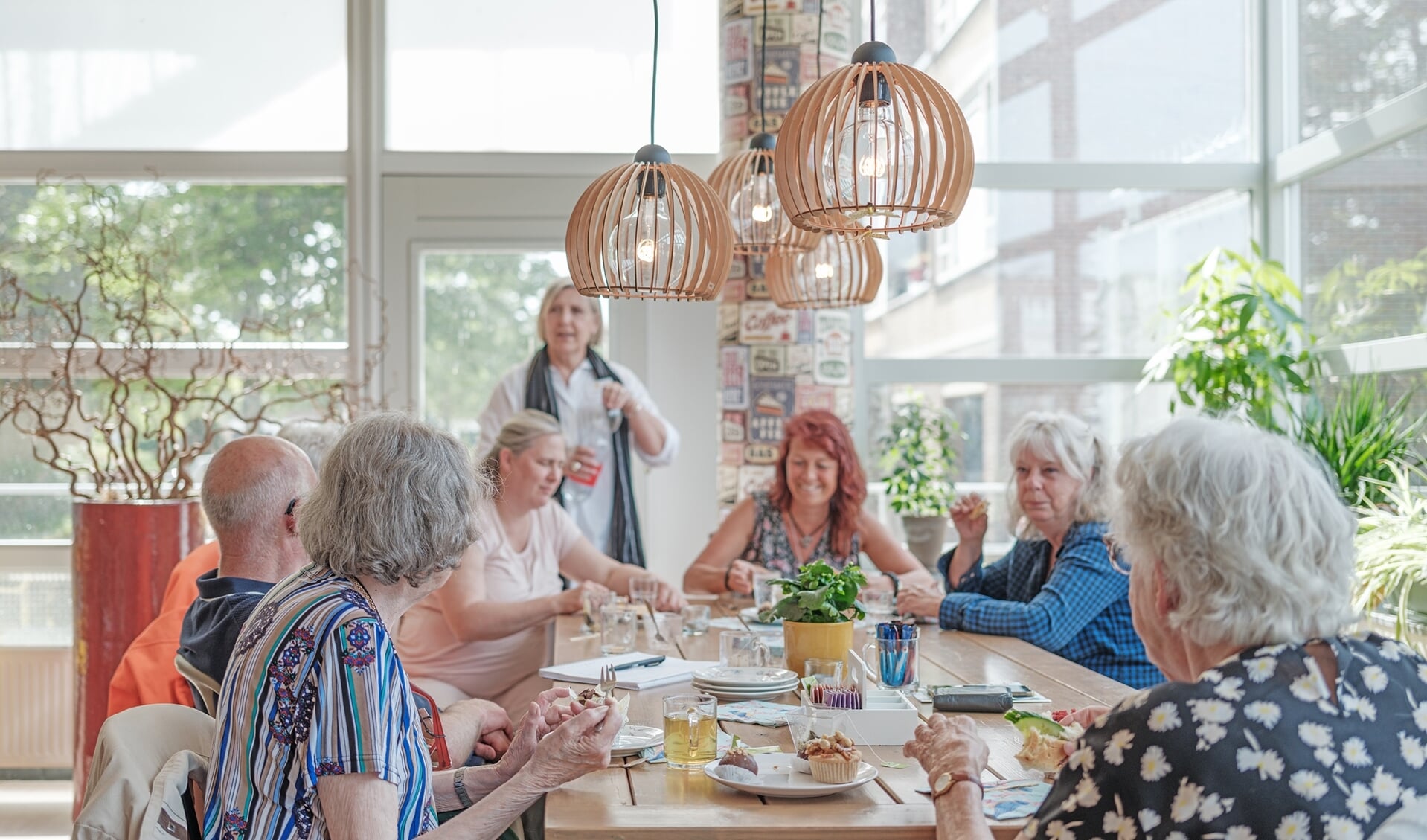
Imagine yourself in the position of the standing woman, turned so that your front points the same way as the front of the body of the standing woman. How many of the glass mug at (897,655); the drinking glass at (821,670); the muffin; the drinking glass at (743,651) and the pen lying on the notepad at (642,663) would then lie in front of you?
5

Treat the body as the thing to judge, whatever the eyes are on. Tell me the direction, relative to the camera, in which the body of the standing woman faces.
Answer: toward the camera

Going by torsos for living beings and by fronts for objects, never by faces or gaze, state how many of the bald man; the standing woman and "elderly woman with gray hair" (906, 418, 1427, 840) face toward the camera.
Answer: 1

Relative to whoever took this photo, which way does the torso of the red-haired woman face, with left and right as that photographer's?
facing the viewer

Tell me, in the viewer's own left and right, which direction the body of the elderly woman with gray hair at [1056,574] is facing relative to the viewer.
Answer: facing the viewer and to the left of the viewer

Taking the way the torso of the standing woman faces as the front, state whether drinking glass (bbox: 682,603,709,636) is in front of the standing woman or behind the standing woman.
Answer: in front

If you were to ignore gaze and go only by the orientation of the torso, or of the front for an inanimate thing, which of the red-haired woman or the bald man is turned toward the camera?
the red-haired woman

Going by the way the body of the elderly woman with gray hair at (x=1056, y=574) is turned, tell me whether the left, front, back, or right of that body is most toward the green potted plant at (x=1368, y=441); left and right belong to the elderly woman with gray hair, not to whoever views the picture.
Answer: back

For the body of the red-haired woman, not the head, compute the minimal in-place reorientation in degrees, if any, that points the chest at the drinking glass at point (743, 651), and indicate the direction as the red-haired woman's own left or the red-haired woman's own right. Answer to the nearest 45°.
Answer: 0° — they already face it

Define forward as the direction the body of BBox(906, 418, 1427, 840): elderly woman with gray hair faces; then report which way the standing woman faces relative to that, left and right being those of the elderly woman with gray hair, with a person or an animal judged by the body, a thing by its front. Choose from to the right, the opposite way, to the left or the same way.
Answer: the opposite way

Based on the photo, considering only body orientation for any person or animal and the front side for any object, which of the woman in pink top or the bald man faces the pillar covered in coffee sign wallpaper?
the bald man

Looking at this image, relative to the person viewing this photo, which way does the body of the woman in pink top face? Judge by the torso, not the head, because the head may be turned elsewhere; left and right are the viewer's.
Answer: facing the viewer and to the right of the viewer

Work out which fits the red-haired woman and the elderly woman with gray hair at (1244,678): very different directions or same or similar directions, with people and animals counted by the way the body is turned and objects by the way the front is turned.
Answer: very different directions

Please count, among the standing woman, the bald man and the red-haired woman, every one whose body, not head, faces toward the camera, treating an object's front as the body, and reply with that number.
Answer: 2

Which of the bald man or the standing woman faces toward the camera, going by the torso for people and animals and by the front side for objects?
the standing woman

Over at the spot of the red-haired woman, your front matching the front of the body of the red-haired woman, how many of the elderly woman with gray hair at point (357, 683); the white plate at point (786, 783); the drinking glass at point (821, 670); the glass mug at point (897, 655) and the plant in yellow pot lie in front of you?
5

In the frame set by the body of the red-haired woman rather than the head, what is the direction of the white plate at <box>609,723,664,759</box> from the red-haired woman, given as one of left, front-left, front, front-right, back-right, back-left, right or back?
front

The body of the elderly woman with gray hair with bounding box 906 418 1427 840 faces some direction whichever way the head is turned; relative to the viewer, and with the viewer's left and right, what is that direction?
facing away from the viewer and to the left of the viewer

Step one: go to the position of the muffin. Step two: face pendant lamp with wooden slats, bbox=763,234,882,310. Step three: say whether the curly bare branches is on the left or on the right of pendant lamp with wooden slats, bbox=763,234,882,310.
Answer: left

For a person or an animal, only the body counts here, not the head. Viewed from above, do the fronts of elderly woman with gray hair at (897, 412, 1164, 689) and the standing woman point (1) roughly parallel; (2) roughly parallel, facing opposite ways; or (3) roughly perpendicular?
roughly perpendicular

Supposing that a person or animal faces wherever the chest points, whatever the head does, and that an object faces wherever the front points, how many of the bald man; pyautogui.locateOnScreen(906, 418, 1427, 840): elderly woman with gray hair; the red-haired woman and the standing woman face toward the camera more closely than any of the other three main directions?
2

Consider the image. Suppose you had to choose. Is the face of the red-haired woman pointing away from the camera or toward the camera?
toward the camera

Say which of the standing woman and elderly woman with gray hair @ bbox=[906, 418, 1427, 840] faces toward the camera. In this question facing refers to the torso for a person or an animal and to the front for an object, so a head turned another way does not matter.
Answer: the standing woman

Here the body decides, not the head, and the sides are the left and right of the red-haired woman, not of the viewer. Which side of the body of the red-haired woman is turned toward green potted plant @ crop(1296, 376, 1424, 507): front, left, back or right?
left

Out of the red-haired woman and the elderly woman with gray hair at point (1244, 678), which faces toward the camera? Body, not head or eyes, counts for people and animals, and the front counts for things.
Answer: the red-haired woman
